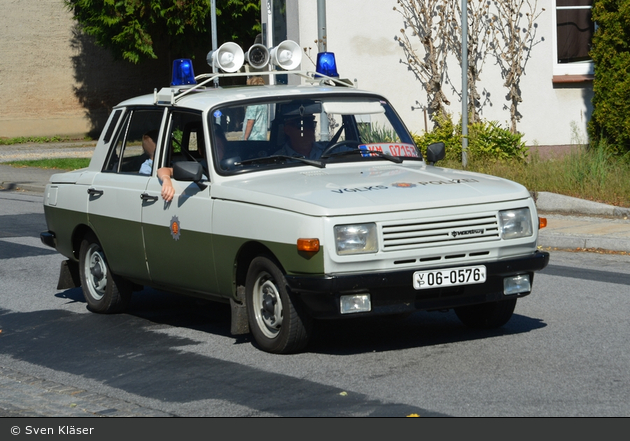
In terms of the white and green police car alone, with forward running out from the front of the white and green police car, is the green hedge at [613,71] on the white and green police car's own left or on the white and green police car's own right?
on the white and green police car's own left

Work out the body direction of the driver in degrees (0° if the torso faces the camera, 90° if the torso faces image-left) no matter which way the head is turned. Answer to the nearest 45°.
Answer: approximately 315°

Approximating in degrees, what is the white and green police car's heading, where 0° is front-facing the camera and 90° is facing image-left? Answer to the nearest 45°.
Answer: approximately 315°

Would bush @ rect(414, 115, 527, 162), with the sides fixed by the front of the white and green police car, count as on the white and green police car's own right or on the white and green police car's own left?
on the white and green police car's own left

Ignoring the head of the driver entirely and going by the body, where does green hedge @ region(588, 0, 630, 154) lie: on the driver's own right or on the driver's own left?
on the driver's own left

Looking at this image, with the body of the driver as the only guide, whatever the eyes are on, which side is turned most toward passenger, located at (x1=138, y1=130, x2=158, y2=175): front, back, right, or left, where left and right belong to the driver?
back
